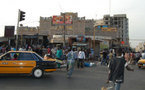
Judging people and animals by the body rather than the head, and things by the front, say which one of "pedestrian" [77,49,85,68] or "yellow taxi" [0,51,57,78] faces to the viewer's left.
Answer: the yellow taxi

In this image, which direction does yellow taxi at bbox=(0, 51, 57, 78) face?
to the viewer's left

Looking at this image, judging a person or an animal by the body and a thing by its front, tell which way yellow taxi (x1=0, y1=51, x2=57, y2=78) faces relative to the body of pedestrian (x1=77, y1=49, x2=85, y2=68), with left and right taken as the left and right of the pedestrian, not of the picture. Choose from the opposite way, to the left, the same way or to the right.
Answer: to the left

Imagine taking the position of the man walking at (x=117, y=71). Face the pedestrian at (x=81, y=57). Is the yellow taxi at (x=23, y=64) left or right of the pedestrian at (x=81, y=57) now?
left

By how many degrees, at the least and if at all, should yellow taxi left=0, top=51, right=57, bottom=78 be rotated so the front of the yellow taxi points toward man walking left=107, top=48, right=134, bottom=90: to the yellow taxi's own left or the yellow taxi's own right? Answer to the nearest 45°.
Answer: approximately 135° to the yellow taxi's own left
